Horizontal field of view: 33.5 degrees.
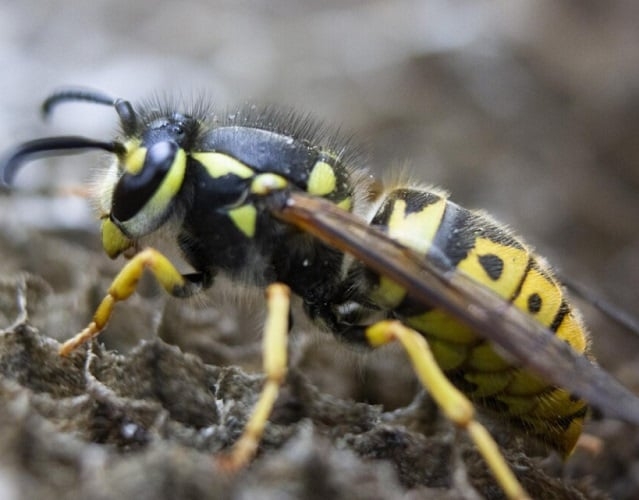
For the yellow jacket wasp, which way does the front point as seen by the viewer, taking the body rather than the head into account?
to the viewer's left
